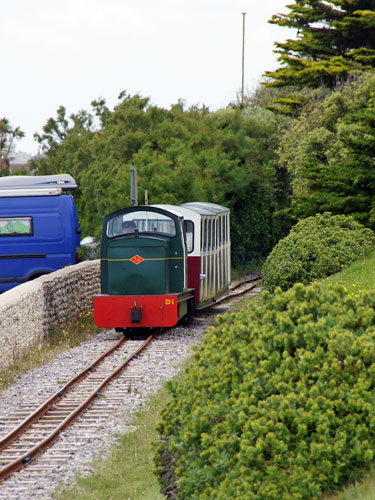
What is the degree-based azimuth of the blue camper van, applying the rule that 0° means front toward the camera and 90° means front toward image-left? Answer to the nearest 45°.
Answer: approximately 90°

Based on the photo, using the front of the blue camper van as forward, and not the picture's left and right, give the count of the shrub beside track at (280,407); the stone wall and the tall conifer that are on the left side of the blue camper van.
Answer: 2

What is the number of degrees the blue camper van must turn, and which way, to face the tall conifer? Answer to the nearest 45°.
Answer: approximately 135° to its right

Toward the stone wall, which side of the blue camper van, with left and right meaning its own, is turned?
left

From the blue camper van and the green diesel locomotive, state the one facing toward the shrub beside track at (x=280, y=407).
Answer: the green diesel locomotive

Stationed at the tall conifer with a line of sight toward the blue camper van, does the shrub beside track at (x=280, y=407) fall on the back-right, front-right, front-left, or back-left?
front-left

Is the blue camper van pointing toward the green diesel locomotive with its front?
no

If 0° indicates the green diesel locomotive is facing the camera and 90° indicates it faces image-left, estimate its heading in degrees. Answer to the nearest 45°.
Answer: approximately 0°

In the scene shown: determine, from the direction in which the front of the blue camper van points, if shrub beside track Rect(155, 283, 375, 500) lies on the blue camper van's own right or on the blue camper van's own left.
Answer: on the blue camper van's own left

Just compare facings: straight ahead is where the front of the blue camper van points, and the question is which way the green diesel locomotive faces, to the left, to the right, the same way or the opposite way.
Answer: to the left

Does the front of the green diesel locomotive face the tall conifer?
no

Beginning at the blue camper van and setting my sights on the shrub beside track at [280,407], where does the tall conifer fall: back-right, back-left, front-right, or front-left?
back-left

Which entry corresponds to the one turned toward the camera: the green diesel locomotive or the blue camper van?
the green diesel locomotive

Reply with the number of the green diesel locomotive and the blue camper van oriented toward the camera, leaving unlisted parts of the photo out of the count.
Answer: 1

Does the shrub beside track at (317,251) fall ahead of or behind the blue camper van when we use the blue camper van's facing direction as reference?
behind
